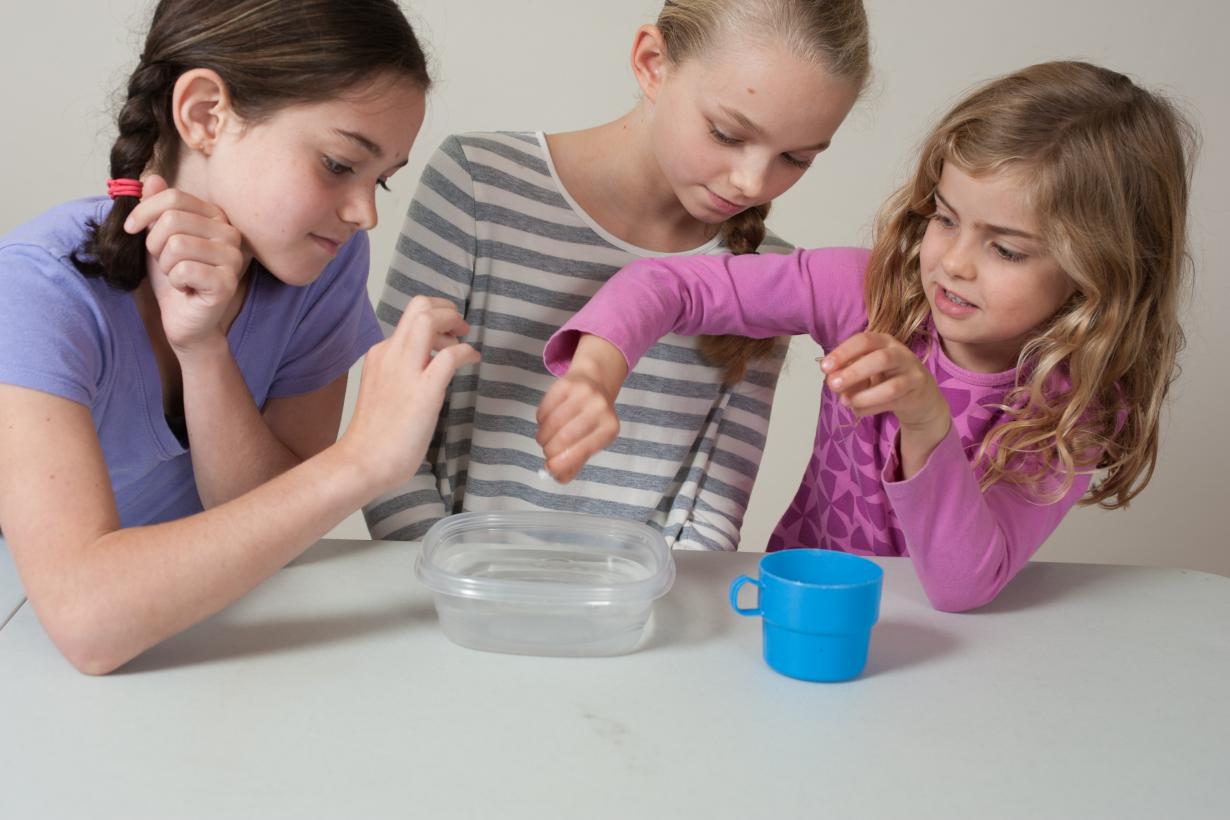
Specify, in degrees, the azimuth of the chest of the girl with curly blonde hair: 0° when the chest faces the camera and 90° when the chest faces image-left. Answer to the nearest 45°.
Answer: approximately 45°

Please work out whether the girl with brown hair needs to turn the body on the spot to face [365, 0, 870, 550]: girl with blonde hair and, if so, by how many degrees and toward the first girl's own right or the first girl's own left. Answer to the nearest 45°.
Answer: approximately 90° to the first girl's own left

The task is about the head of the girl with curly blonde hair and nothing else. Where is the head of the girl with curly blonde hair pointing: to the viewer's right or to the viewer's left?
to the viewer's left

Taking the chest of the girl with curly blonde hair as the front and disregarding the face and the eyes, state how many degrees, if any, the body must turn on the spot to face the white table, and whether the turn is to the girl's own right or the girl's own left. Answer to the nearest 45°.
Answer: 0° — they already face it

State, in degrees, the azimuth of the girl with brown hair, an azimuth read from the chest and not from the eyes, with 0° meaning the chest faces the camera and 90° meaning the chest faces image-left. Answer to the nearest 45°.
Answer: approximately 315°
